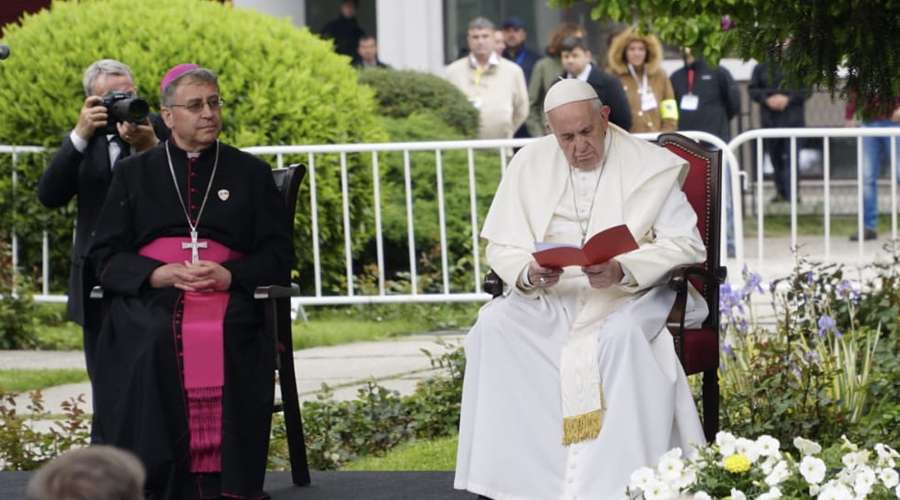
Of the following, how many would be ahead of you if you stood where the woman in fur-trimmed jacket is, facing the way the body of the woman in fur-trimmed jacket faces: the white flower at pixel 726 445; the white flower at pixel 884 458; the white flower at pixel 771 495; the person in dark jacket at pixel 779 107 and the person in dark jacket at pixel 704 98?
3

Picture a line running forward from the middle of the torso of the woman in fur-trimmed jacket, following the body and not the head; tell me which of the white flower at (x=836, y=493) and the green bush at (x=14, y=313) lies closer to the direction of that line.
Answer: the white flower

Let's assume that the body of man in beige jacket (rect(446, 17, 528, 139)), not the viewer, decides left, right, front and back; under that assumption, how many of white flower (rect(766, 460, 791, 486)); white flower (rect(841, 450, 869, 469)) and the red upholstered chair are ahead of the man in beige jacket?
3

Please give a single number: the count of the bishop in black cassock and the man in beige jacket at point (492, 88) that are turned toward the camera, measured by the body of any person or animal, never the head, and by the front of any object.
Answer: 2

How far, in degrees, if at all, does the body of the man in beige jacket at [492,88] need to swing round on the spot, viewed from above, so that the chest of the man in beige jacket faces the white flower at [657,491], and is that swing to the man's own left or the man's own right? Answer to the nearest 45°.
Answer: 0° — they already face it

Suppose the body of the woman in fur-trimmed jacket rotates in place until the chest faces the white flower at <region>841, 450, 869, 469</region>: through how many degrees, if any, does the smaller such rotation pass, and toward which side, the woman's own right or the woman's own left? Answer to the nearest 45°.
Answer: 0° — they already face it

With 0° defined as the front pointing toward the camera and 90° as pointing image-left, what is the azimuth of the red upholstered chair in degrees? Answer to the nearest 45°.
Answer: approximately 45°

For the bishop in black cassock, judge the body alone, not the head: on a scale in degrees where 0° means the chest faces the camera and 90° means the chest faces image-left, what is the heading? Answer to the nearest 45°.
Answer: approximately 0°

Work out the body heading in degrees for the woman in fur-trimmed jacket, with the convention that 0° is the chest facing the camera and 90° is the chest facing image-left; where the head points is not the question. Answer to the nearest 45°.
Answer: approximately 0°
